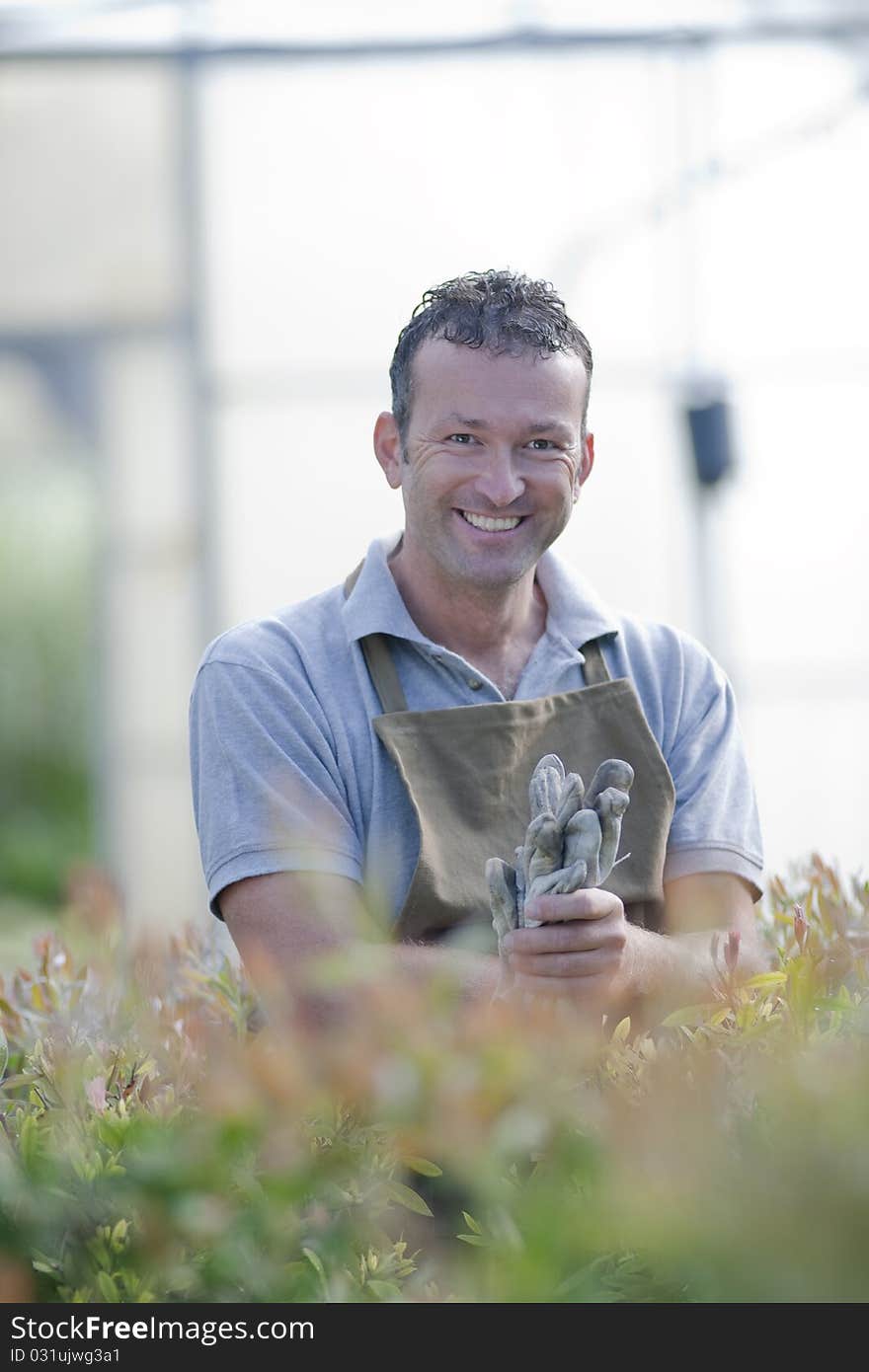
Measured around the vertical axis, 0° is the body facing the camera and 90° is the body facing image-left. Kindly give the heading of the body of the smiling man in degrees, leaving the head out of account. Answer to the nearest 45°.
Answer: approximately 0°

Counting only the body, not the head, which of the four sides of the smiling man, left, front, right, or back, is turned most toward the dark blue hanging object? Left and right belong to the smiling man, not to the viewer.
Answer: back

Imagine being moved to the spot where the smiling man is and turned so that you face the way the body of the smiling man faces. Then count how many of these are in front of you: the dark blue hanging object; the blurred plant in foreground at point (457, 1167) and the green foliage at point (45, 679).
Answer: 1

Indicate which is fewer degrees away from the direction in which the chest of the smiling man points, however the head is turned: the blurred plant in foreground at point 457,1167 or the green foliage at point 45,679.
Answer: the blurred plant in foreground

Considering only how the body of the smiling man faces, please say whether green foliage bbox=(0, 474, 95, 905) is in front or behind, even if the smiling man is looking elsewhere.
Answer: behind

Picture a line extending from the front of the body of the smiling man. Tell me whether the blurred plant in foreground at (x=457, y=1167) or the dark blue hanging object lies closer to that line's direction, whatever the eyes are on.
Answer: the blurred plant in foreground

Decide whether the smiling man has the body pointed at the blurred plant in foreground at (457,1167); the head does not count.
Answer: yes
